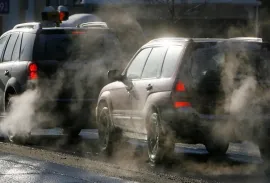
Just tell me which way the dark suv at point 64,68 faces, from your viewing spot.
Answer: facing away from the viewer and to the left of the viewer

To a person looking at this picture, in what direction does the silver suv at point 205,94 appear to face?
facing away from the viewer and to the left of the viewer
